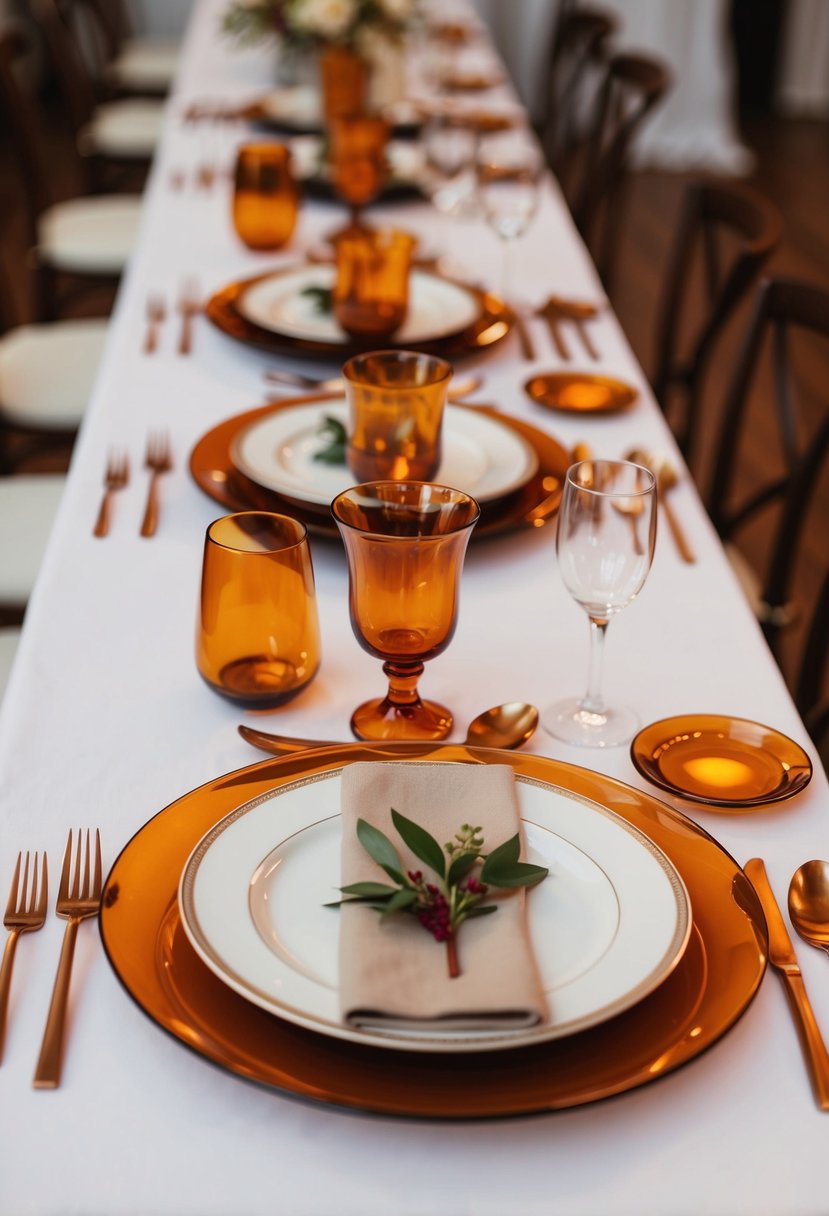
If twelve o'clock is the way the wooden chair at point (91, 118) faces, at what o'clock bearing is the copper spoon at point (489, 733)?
The copper spoon is roughly at 3 o'clock from the wooden chair.

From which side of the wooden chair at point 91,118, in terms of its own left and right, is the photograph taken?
right

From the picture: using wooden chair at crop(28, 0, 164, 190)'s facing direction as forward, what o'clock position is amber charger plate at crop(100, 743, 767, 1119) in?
The amber charger plate is roughly at 3 o'clock from the wooden chair.

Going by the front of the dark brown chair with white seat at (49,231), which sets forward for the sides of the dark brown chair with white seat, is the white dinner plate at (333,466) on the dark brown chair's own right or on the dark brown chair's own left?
on the dark brown chair's own right

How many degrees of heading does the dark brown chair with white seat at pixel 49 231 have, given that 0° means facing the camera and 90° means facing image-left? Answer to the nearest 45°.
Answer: approximately 270°

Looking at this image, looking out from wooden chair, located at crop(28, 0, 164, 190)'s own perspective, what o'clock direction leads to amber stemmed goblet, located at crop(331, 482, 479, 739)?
The amber stemmed goblet is roughly at 3 o'clock from the wooden chair.

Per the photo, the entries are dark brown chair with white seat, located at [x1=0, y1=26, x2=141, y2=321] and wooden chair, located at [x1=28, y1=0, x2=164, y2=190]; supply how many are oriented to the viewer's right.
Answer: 2

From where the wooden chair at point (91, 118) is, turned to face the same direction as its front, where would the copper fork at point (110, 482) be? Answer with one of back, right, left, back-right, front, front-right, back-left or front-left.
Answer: right

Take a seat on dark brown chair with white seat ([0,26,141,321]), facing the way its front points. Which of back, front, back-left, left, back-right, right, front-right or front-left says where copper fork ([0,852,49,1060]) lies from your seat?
right

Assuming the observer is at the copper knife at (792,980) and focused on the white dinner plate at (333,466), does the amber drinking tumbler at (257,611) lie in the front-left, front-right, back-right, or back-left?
front-left

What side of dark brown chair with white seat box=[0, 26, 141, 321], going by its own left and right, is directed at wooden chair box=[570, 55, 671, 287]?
front

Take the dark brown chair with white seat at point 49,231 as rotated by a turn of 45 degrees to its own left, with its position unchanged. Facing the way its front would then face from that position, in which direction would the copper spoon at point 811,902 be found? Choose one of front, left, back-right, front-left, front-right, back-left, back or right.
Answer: back-right

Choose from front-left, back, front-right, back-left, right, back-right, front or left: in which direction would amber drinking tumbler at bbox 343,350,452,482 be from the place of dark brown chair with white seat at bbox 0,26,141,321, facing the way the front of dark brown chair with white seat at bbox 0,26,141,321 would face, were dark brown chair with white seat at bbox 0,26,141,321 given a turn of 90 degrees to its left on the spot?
back

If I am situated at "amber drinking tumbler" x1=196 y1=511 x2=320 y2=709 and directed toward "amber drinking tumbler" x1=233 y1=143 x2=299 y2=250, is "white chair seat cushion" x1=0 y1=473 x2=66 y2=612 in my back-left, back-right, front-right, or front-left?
front-left

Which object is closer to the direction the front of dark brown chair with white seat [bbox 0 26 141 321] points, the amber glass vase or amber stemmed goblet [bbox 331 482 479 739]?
the amber glass vase

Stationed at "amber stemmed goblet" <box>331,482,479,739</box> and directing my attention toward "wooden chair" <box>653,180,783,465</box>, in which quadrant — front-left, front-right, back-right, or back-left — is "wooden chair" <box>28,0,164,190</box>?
front-left

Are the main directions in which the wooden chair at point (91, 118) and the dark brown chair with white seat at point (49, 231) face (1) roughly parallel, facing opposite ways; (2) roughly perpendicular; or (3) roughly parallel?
roughly parallel

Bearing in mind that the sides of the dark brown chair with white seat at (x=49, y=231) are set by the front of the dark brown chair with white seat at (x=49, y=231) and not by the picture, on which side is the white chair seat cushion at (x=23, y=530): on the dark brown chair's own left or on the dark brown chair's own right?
on the dark brown chair's own right
